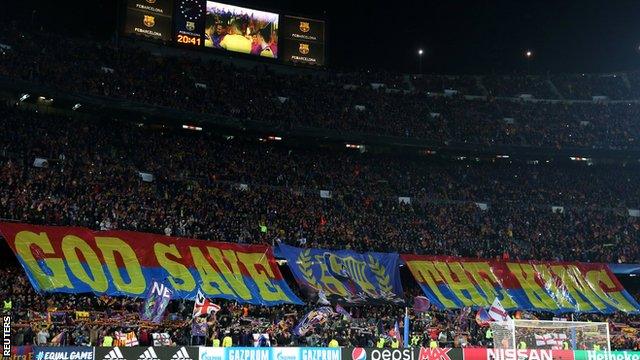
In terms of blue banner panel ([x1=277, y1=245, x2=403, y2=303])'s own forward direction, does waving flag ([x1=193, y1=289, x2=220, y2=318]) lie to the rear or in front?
in front

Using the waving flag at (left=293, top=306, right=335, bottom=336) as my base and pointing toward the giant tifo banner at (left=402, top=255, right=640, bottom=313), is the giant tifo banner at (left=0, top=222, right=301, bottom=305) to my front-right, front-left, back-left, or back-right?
back-left

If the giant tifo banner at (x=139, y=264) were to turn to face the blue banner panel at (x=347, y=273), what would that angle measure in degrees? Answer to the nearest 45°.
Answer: approximately 90° to its left

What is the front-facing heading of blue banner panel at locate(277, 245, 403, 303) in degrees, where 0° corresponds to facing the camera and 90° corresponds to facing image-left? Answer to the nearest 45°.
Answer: approximately 0°

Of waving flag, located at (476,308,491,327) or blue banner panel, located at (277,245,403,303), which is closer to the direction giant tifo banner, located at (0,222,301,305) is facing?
the waving flag

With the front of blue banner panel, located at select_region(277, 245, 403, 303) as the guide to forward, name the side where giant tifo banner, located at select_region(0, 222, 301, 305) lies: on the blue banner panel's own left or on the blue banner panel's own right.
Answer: on the blue banner panel's own right

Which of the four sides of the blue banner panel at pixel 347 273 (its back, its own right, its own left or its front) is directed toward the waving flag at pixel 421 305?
left

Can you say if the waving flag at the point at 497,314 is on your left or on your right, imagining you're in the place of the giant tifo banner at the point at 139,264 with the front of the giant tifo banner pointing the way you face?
on your left

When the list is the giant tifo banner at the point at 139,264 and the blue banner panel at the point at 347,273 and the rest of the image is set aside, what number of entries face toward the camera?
2

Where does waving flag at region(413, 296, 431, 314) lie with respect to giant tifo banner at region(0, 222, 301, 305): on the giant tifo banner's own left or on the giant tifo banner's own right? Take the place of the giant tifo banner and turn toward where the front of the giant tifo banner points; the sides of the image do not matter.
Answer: on the giant tifo banner's own left

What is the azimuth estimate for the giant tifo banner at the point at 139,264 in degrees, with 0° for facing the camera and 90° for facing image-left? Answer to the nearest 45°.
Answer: approximately 0°
